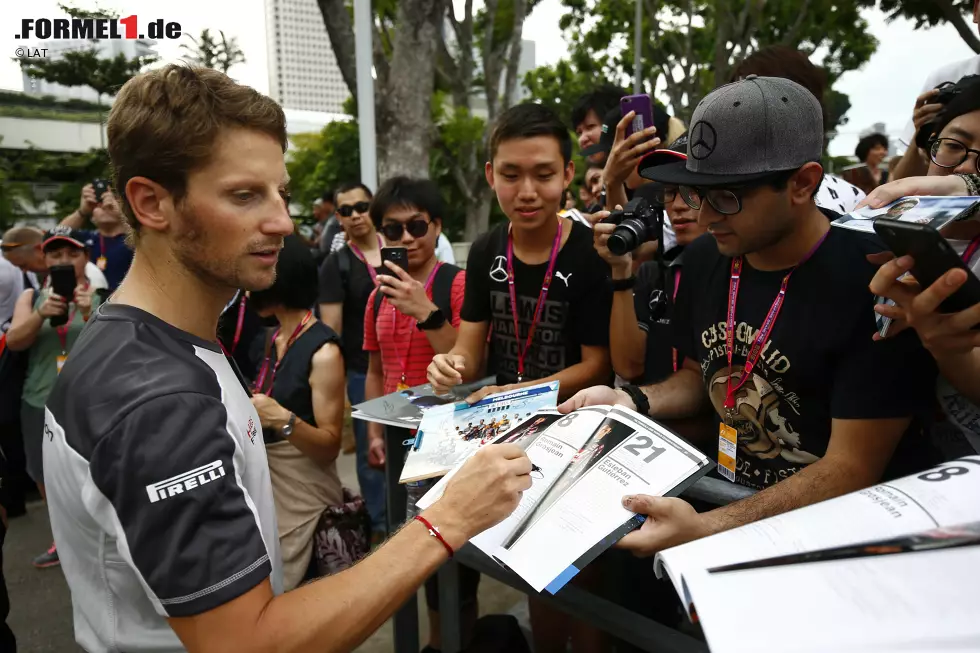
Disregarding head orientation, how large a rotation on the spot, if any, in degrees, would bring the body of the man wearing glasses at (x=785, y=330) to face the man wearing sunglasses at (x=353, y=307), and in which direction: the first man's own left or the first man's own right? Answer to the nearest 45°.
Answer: approximately 90° to the first man's own right

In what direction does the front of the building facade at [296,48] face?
toward the camera

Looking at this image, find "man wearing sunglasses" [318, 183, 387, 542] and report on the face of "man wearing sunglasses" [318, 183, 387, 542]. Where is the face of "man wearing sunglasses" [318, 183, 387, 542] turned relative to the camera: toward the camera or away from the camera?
toward the camera

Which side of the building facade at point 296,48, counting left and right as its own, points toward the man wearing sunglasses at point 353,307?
front

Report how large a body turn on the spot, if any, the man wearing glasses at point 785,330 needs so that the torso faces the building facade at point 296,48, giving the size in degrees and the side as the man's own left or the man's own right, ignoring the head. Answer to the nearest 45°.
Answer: approximately 90° to the man's own right

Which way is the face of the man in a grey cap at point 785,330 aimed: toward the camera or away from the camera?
toward the camera

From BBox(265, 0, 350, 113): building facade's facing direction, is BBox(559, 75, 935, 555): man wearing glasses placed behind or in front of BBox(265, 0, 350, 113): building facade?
in front

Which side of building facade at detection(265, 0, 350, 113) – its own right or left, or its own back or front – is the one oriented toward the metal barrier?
front

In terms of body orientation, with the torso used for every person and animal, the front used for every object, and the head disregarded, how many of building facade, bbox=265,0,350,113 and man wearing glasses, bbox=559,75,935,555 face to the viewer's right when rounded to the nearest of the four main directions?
0

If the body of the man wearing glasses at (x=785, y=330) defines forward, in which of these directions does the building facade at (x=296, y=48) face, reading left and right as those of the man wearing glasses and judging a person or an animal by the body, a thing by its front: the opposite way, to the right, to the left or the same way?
to the left
